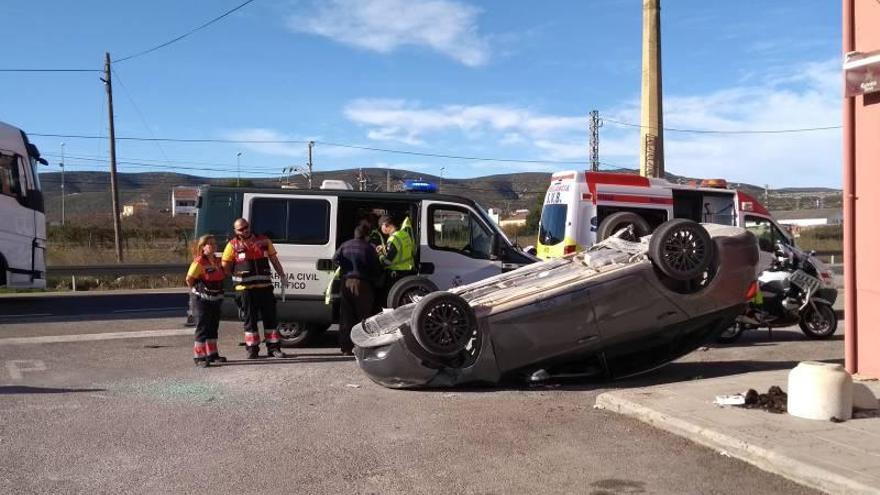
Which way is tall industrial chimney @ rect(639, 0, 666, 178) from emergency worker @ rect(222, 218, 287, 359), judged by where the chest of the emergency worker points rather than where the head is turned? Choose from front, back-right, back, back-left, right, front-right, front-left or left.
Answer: back-left

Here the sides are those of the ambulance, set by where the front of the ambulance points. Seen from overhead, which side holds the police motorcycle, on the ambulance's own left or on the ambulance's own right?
on the ambulance's own right

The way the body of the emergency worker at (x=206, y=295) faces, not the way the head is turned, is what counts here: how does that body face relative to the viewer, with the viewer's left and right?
facing the viewer and to the right of the viewer

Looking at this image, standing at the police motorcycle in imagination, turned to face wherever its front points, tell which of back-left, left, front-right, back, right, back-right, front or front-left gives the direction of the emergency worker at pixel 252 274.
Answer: back-right

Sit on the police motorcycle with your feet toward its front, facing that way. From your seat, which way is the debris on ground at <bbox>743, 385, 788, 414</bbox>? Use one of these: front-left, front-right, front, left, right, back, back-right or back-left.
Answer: right

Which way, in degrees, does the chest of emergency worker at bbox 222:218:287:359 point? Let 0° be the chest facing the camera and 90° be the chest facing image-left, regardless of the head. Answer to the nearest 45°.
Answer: approximately 0°

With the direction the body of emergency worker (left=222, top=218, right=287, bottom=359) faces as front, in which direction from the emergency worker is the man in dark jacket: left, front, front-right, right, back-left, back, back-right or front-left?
left

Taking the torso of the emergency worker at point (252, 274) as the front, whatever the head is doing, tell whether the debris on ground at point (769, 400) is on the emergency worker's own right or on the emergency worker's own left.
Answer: on the emergency worker's own left

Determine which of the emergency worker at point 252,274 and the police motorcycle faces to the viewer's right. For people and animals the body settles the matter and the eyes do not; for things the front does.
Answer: the police motorcycle

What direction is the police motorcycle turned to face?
to the viewer's right

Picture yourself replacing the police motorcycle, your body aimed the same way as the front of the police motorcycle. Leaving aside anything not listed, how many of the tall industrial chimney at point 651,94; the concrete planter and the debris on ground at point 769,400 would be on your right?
2

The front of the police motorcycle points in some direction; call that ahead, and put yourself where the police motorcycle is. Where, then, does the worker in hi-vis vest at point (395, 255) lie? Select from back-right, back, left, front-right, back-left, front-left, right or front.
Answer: back-right

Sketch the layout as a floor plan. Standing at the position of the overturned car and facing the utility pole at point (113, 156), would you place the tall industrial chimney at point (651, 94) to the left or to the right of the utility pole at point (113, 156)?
right
